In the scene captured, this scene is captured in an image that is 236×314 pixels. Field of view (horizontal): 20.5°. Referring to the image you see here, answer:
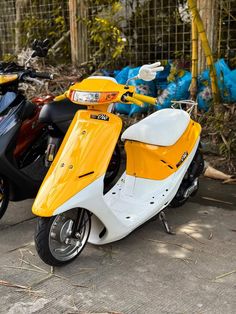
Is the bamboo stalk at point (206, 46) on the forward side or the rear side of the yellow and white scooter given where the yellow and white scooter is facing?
on the rear side

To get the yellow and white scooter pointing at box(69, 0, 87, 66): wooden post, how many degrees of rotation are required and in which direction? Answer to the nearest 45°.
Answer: approximately 135° to its right

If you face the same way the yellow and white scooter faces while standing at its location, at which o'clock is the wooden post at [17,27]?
The wooden post is roughly at 4 o'clock from the yellow and white scooter.

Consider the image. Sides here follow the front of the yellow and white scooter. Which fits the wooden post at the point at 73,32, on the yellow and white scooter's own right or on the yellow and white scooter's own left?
on the yellow and white scooter's own right

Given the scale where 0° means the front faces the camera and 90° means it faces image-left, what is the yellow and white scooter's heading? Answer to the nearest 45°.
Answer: approximately 45°

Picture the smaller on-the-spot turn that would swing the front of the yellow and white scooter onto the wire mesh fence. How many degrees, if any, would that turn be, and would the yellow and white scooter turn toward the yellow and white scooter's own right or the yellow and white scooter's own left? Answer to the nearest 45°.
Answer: approximately 135° to the yellow and white scooter's own right
